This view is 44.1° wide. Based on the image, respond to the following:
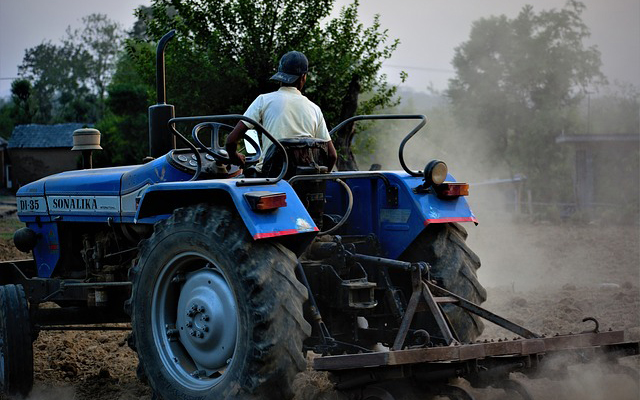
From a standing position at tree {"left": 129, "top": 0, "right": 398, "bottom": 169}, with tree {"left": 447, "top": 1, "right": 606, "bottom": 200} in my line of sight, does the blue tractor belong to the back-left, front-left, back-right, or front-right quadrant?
back-right

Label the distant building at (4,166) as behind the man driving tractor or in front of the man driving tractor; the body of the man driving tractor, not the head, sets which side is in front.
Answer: in front

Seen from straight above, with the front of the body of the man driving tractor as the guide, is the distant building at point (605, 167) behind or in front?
in front

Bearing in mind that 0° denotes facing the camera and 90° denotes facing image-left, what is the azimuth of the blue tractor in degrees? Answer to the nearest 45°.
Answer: approximately 135°

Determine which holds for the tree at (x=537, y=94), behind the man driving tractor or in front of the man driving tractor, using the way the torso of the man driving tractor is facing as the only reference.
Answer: in front

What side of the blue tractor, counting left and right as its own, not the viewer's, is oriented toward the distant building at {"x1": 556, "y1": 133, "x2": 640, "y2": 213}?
right

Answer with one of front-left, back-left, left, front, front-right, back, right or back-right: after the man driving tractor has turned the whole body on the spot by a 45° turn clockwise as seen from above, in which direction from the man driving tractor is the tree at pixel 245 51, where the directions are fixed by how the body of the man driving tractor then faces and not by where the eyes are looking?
front-left

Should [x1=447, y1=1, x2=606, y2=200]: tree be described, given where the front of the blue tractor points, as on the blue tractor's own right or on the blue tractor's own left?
on the blue tractor's own right

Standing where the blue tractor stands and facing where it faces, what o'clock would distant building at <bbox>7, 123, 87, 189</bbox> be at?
The distant building is roughly at 1 o'clock from the blue tractor.

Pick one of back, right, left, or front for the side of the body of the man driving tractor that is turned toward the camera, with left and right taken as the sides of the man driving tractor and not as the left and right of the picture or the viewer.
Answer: back
